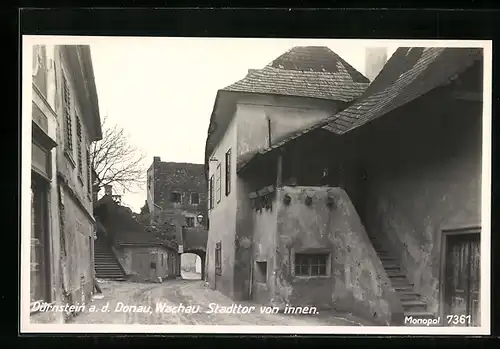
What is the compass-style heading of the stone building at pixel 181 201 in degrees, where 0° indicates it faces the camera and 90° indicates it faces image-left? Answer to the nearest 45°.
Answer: approximately 0°
